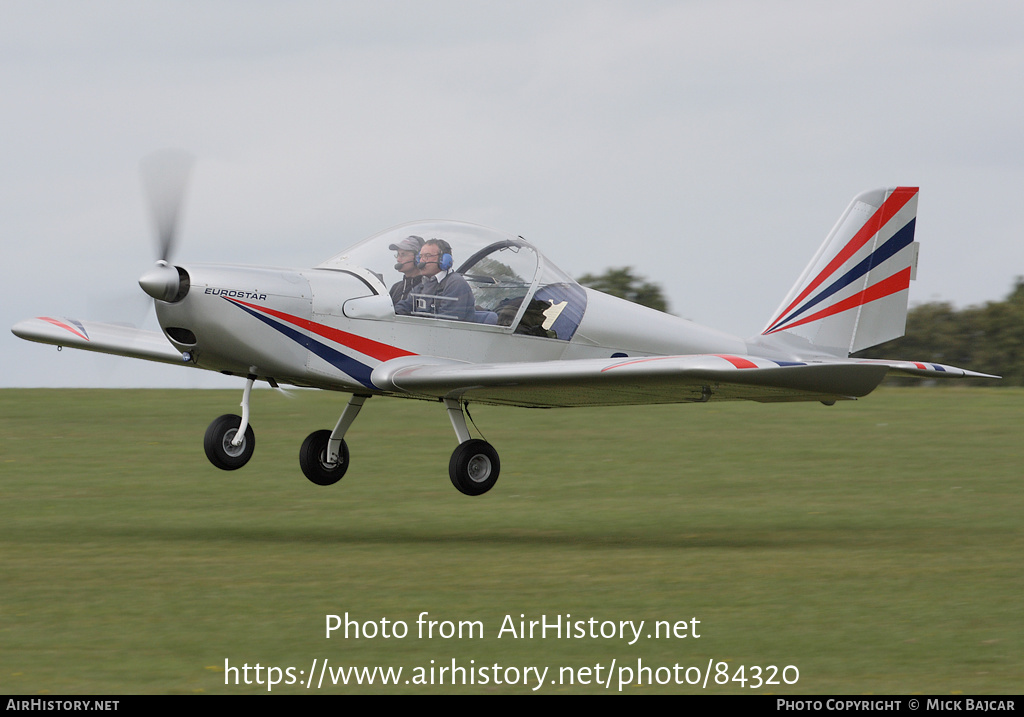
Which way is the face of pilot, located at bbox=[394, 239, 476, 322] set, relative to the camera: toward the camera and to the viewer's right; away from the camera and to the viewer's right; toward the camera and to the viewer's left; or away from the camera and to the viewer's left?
toward the camera and to the viewer's left

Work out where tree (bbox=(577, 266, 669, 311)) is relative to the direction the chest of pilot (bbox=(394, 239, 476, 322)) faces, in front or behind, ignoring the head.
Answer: behind

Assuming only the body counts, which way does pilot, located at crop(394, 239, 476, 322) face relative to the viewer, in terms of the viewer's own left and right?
facing the viewer and to the left of the viewer
